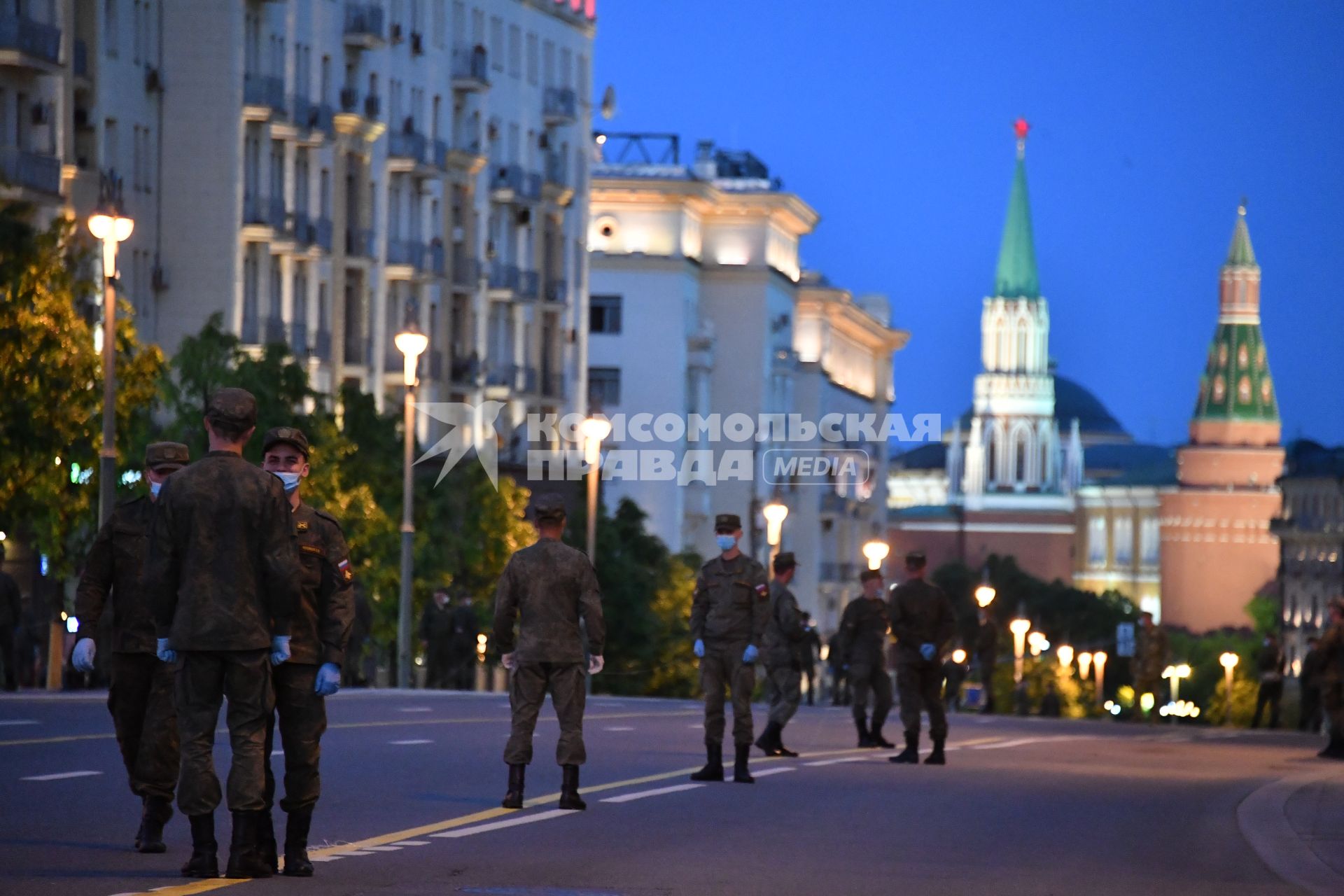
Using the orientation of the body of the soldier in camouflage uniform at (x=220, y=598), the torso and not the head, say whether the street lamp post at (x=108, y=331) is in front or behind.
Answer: in front

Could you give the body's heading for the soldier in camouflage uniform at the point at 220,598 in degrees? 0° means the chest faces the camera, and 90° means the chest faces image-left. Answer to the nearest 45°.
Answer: approximately 180°

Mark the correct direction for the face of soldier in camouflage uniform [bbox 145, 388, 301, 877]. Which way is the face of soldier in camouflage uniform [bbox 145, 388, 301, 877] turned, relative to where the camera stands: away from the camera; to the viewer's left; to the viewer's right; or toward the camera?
away from the camera

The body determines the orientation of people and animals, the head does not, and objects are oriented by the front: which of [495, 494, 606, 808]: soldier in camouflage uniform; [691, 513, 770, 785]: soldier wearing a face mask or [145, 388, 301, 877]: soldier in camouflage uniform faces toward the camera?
the soldier wearing a face mask

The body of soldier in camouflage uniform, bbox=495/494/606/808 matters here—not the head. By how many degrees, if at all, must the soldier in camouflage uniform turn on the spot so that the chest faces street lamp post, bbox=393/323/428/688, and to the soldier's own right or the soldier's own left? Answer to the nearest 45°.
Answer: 0° — they already face it

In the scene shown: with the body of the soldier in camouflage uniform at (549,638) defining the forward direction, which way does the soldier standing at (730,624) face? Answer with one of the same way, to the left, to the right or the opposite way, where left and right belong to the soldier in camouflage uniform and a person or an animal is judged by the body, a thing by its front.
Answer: the opposite way

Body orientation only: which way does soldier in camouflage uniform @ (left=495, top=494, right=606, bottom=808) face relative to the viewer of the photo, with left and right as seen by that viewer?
facing away from the viewer

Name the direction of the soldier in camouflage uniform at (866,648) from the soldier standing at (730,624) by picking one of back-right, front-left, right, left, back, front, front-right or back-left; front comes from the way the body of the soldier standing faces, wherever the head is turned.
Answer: back

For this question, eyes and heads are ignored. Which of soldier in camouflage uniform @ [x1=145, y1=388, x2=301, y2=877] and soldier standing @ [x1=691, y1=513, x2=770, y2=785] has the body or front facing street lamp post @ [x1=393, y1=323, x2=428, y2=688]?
the soldier in camouflage uniform

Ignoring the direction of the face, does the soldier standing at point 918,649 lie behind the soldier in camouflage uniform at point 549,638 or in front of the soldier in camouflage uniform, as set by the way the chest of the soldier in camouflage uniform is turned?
in front

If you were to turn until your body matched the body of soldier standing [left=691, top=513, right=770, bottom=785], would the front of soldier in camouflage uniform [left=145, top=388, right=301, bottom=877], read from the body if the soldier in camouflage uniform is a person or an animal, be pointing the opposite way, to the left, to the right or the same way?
the opposite way

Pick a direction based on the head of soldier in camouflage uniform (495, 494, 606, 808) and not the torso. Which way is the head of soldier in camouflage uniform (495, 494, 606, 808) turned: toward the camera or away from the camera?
away from the camera

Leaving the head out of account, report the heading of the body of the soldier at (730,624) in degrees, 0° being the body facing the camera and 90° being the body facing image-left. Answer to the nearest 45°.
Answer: approximately 0°

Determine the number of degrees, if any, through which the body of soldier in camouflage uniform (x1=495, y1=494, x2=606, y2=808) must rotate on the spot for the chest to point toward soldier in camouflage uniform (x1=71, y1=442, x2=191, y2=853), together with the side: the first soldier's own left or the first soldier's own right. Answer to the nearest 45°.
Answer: approximately 135° to the first soldier's own left

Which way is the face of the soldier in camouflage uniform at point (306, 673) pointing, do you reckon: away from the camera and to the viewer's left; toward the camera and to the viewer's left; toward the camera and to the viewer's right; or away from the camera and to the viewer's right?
toward the camera and to the viewer's left
